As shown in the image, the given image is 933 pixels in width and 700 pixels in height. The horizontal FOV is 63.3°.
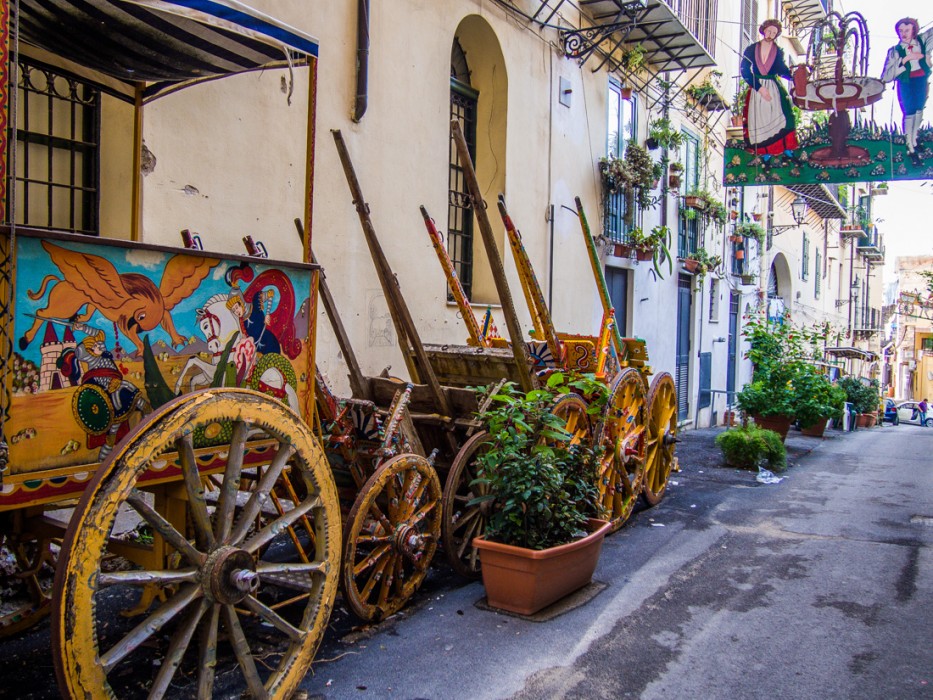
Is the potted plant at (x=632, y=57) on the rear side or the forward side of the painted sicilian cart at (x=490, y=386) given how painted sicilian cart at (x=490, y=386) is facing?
on the rear side

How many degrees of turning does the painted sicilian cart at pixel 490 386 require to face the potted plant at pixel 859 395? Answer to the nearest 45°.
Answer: approximately 180°

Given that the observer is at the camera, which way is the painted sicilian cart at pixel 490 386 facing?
facing the viewer and to the left of the viewer

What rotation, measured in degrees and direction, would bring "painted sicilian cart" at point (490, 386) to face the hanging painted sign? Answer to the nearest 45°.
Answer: approximately 180°

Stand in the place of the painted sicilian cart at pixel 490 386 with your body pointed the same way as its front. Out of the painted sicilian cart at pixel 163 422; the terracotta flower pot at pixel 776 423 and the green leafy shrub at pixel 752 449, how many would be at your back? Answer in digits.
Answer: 2

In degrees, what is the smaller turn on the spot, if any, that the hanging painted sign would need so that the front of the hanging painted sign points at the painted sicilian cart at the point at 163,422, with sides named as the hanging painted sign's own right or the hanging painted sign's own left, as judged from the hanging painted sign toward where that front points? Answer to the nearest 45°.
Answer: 0° — it already faces it

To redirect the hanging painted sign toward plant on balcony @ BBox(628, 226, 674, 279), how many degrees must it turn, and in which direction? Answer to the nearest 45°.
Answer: approximately 90° to its right

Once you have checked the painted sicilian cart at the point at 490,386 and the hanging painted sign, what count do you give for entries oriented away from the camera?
0

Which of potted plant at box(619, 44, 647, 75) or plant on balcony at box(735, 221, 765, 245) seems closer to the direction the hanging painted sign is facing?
the potted plant

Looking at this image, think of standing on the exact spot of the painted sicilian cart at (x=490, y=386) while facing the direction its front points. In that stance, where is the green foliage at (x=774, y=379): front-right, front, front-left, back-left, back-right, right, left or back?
back

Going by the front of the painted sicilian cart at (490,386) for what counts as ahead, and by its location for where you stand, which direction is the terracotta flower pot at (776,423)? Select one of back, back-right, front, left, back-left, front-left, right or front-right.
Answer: back

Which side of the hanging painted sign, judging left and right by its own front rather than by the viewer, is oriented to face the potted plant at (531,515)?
front

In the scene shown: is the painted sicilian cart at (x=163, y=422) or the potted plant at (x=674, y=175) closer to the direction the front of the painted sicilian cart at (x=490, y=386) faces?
the painted sicilian cart

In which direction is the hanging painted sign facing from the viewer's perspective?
toward the camera
